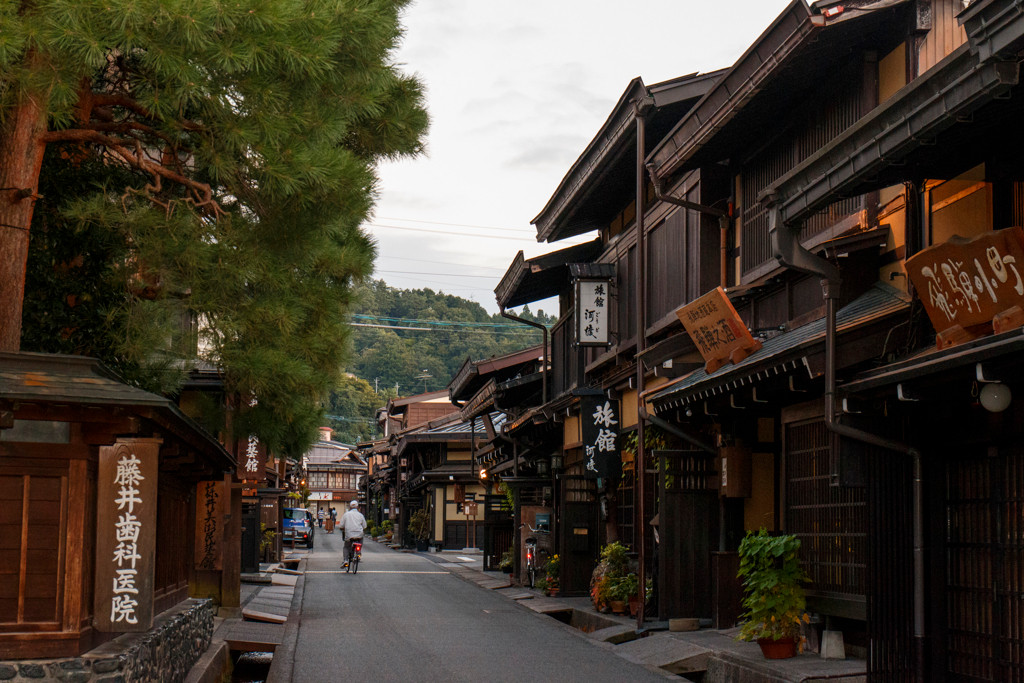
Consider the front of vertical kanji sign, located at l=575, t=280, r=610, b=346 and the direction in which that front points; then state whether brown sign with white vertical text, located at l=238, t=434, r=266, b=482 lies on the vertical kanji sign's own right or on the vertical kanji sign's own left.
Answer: on the vertical kanji sign's own right

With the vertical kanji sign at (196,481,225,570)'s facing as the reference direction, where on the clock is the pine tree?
The pine tree is roughly at 12 o'clock from the vertical kanji sign.

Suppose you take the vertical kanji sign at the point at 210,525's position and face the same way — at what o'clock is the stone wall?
The stone wall is roughly at 12 o'clock from the vertical kanji sign.

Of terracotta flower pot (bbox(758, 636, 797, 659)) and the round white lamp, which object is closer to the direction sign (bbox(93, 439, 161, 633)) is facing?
the round white lamp

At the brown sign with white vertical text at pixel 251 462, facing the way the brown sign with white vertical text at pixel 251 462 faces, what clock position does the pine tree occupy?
The pine tree is roughly at 12 o'clock from the brown sign with white vertical text.
